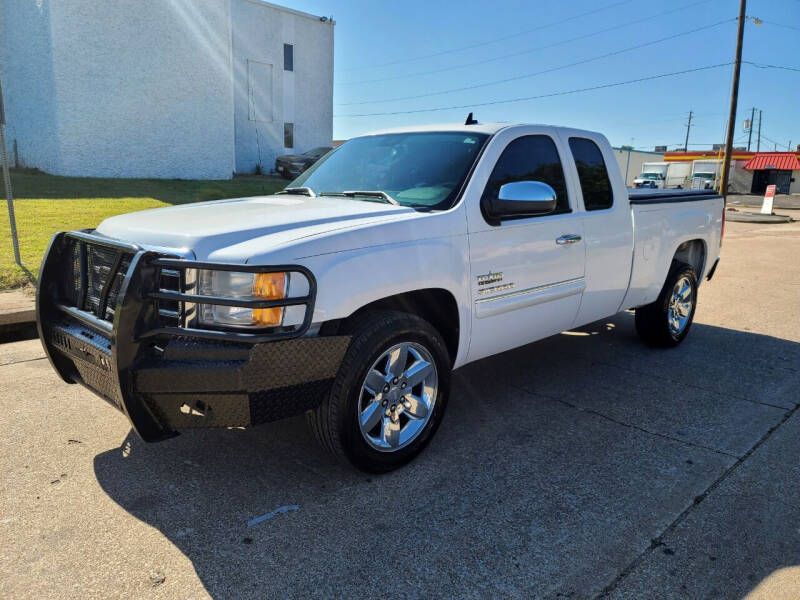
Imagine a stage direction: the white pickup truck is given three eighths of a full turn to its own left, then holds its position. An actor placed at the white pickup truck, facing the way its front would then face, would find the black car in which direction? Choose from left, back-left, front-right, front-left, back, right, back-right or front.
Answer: left

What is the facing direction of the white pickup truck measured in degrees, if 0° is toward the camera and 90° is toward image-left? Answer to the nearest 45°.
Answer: approximately 45°

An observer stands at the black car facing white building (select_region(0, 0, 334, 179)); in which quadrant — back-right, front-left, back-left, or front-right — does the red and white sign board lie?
back-left

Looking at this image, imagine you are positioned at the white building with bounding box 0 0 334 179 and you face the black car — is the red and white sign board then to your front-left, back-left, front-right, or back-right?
front-right

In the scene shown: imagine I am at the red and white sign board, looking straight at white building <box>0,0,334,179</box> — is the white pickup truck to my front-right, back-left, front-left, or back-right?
front-left

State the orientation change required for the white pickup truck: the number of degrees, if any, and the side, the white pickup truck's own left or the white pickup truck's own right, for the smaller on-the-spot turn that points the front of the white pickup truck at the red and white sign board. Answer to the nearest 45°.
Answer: approximately 180°

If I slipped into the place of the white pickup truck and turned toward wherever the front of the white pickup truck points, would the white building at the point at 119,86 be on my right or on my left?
on my right

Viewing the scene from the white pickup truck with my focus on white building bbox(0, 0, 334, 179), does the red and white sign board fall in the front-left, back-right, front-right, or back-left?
front-right
